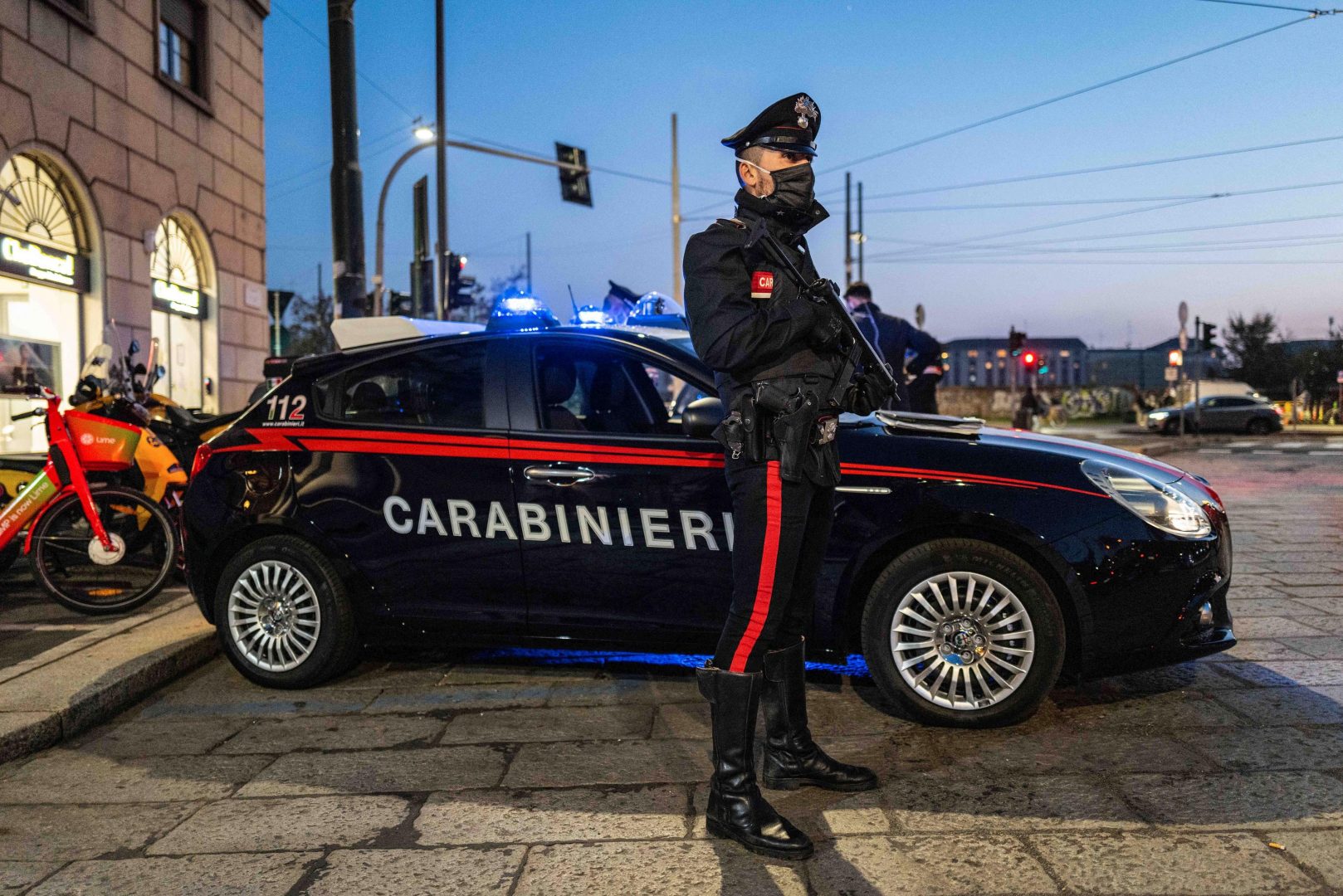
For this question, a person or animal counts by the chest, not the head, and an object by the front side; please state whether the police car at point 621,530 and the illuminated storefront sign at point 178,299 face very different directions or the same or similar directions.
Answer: same or similar directions

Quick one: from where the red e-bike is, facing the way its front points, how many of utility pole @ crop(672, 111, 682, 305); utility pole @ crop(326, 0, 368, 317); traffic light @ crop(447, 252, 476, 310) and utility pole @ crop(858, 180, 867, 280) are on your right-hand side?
0

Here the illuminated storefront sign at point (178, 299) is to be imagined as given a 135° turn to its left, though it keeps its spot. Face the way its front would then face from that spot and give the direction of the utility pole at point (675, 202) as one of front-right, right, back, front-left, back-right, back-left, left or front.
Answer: front-right

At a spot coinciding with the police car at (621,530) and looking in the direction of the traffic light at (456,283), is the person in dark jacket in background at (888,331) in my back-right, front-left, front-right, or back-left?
front-right

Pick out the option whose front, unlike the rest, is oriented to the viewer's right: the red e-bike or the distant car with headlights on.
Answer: the red e-bike

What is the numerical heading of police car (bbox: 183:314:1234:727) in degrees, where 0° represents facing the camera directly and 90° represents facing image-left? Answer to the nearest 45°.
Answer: approximately 270°

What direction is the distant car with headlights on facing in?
to the viewer's left

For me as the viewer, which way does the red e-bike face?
facing to the right of the viewer

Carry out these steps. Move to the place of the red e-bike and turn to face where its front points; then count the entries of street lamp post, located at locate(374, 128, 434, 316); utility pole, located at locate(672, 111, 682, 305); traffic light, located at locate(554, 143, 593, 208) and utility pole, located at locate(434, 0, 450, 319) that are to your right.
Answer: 0

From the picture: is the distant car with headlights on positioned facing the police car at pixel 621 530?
no

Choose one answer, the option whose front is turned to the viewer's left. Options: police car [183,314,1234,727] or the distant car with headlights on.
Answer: the distant car with headlights on
